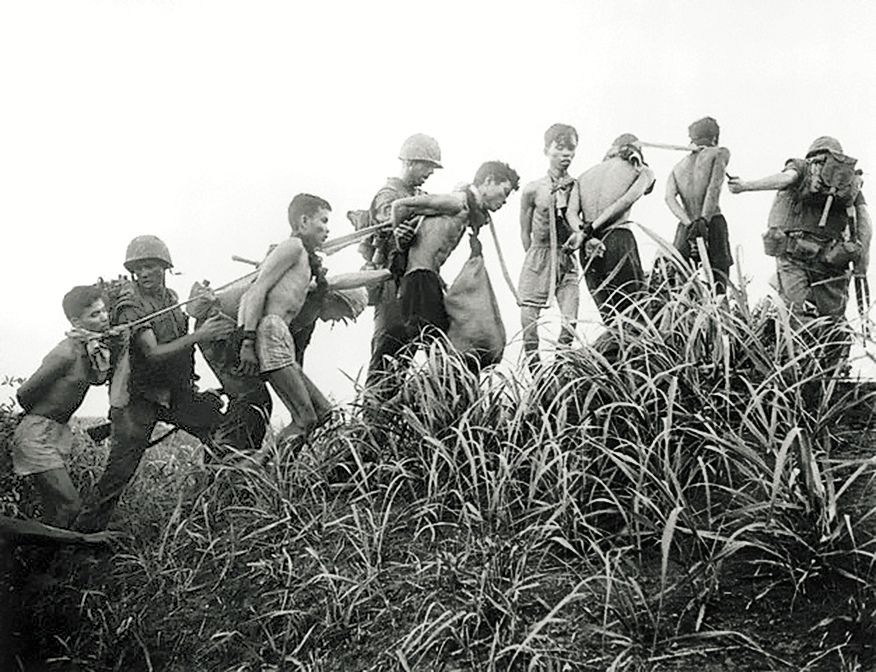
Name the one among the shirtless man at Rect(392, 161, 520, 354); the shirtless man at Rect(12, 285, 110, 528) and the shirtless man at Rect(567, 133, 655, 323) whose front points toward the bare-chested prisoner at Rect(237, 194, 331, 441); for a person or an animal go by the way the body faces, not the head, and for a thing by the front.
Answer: the shirtless man at Rect(12, 285, 110, 528)

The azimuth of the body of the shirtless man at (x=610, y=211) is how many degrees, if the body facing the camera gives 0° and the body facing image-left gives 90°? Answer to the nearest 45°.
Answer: approximately 225°

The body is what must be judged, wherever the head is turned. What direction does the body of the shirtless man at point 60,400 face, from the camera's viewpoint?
to the viewer's right

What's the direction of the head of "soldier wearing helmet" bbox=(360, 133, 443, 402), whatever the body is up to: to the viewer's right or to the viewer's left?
to the viewer's right

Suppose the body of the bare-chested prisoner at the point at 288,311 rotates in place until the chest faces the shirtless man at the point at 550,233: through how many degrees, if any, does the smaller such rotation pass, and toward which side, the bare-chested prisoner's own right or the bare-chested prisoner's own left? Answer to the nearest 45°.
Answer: approximately 45° to the bare-chested prisoner's own left

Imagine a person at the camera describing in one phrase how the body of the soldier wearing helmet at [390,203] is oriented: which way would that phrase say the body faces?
to the viewer's right

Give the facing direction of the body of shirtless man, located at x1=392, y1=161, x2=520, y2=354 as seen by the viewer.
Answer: to the viewer's right

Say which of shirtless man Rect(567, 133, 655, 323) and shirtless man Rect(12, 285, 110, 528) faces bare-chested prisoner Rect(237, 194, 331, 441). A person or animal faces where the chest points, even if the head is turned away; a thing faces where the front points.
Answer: shirtless man Rect(12, 285, 110, 528)

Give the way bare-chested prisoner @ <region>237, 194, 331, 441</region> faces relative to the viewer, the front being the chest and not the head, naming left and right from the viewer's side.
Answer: facing to the right of the viewer
